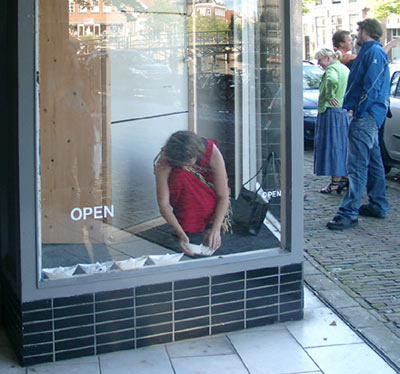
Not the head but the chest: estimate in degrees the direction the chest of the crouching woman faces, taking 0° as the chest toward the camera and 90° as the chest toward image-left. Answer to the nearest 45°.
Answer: approximately 0°

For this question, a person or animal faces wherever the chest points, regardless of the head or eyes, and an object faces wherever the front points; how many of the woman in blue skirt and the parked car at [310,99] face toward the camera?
1

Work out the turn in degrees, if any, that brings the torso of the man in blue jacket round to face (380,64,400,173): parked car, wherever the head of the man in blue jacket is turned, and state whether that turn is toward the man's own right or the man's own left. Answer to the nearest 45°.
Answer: approximately 90° to the man's own right

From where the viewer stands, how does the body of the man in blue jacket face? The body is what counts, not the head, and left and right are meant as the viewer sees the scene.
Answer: facing to the left of the viewer
